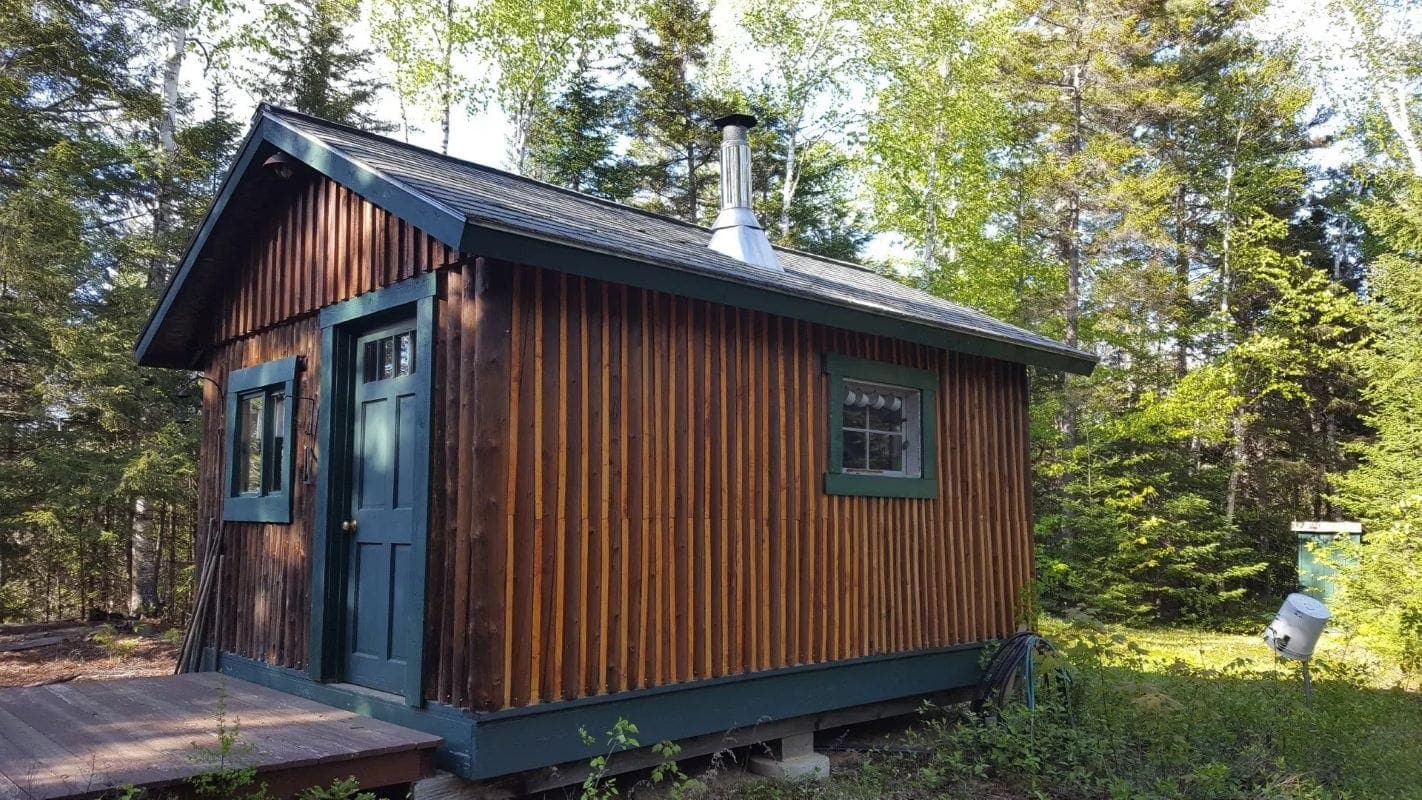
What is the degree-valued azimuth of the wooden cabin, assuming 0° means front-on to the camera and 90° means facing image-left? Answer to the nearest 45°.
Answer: approximately 45°

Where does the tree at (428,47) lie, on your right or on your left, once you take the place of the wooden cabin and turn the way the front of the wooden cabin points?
on your right

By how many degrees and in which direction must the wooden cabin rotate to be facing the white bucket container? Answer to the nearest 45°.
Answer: approximately 135° to its left

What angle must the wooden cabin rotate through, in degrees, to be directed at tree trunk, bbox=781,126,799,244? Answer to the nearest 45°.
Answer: approximately 135° to its right

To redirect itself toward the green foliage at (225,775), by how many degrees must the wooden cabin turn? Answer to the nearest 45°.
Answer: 0° — it already faces it

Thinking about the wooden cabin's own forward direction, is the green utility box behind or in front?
behind

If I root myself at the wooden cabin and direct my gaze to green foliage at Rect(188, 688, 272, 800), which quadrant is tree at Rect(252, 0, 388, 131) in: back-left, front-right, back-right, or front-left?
back-right

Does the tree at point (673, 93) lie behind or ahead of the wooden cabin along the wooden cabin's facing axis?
behind

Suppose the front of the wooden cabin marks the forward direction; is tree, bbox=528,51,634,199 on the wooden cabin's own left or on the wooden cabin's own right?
on the wooden cabin's own right
